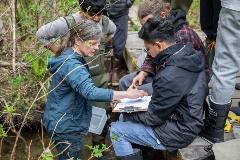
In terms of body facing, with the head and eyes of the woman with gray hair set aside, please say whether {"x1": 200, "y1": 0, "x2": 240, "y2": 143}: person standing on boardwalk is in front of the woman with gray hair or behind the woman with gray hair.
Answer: in front

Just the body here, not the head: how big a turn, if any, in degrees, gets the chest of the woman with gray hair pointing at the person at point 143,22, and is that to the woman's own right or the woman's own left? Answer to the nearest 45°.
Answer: approximately 45° to the woman's own left

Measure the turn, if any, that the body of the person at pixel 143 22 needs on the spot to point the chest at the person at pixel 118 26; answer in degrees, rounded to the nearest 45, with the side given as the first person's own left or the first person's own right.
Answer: approximately 90° to the first person's own right

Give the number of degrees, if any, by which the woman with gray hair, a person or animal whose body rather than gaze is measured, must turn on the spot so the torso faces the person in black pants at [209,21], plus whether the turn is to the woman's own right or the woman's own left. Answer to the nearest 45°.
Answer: approximately 45° to the woman's own left

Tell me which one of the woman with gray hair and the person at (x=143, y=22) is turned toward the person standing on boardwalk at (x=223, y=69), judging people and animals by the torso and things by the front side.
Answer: the woman with gray hair

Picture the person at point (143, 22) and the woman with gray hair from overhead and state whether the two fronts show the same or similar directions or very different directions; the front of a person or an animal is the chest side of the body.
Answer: very different directions

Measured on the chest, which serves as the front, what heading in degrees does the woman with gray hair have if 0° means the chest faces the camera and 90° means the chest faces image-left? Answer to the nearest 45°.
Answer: approximately 270°
